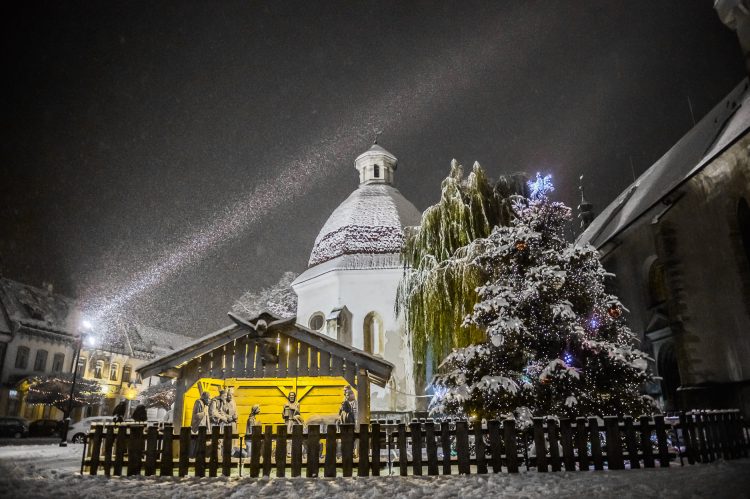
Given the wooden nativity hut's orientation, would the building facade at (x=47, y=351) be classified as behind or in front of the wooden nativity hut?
behind

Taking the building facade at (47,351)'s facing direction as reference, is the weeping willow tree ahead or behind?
ahead

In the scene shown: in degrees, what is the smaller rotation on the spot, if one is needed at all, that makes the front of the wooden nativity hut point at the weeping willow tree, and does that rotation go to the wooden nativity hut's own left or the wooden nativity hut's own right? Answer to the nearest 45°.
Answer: approximately 135° to the wooden nativity hut's own left

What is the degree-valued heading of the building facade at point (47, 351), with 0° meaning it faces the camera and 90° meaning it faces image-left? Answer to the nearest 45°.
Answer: approximately 315°

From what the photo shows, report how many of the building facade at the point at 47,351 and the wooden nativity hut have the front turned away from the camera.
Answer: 0

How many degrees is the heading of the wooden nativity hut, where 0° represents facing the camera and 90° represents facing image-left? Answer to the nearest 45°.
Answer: approximately 0°

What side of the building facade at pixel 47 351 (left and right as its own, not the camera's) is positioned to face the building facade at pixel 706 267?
front

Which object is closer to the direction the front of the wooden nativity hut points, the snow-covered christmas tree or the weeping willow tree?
the snow-covered christmas tree
